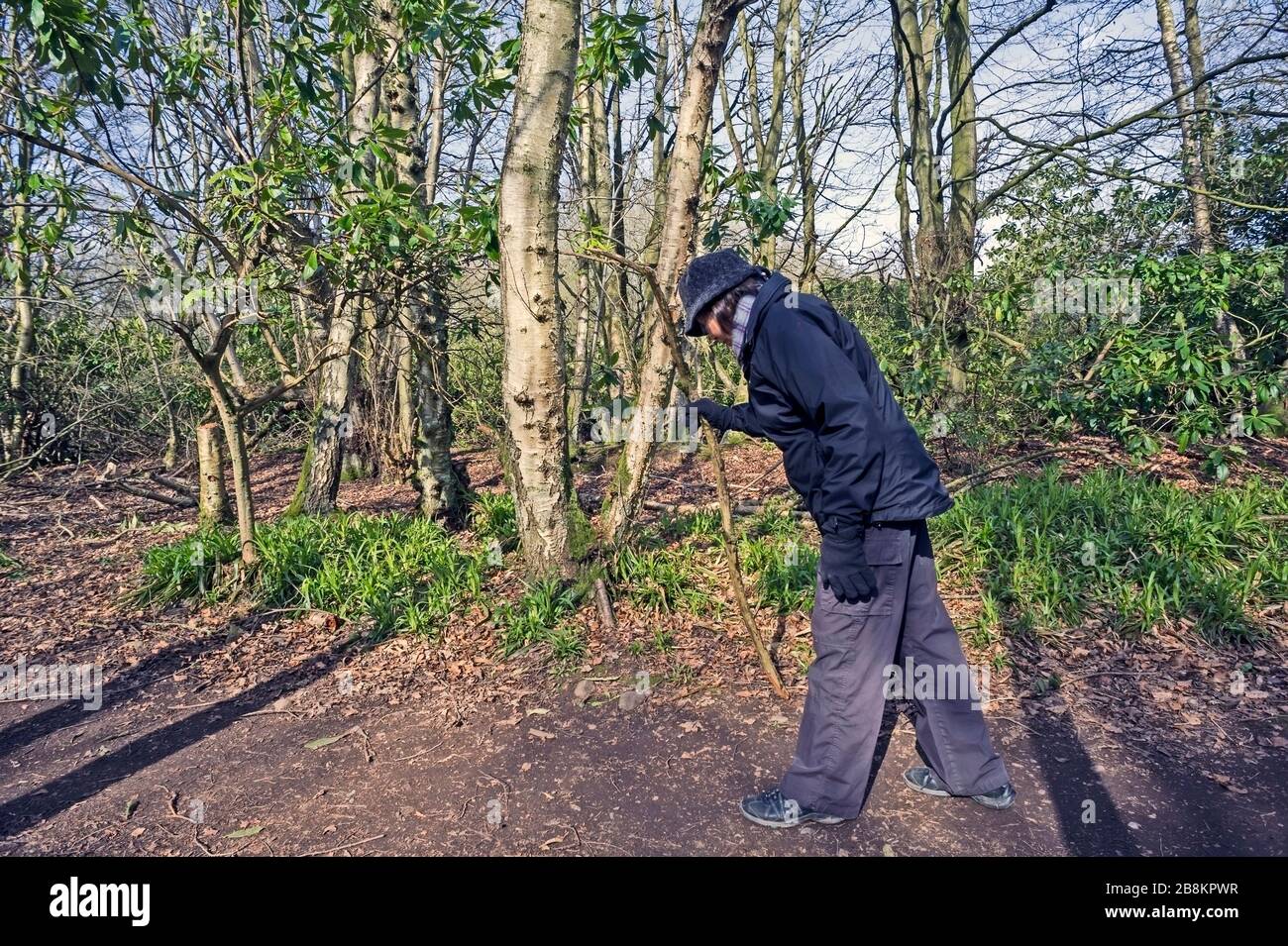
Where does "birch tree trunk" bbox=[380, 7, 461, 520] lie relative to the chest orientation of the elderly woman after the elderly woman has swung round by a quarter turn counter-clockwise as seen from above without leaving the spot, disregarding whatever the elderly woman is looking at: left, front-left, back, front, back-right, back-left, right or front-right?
back-right

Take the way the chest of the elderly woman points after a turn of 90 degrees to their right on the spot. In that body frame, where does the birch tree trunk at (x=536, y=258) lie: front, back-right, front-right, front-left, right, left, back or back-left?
front-left

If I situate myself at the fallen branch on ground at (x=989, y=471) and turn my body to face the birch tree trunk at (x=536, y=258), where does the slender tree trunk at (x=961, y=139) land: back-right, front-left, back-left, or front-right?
back-right

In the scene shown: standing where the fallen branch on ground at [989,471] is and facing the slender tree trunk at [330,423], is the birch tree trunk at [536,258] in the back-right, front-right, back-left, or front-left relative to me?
front-left

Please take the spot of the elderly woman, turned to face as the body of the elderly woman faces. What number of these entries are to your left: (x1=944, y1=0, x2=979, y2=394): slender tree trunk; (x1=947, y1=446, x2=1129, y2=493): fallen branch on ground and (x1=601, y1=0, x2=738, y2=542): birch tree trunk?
0

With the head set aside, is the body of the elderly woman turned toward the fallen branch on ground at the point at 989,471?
no

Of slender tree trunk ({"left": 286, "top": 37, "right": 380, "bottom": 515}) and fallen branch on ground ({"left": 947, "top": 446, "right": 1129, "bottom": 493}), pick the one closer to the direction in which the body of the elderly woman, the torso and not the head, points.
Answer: the slender tree trunk

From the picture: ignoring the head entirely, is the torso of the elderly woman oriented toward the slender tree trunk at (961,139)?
no

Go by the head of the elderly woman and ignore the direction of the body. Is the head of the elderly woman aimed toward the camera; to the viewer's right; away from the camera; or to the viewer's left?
to the viewer's left

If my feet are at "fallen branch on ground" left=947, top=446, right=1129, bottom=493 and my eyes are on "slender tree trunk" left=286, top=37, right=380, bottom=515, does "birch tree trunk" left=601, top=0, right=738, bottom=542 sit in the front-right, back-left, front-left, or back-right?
front-left

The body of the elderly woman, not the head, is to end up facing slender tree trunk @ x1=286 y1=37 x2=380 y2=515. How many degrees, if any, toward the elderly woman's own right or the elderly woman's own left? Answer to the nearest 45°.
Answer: approximately 45° to the elderly woman's own right

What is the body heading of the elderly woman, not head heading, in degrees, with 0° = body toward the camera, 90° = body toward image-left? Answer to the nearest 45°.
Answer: approximately 90°
